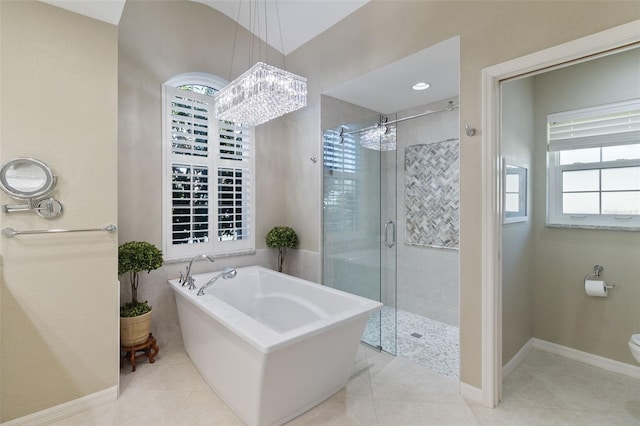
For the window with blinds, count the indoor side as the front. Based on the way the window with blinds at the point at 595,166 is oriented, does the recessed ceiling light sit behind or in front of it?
in front

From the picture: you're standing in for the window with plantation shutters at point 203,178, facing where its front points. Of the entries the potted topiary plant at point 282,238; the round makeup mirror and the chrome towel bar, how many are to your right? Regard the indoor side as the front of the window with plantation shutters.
2

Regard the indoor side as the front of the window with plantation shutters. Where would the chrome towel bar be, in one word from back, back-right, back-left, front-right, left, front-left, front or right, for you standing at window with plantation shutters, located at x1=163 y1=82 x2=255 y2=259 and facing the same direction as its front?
right

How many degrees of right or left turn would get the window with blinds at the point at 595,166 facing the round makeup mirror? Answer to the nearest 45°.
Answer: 0° — it already faces it

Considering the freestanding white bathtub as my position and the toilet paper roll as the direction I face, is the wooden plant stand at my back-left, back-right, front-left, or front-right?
back-left

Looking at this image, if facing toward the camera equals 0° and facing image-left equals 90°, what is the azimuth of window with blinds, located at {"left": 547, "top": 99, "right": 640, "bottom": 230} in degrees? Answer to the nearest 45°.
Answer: approximately 45°

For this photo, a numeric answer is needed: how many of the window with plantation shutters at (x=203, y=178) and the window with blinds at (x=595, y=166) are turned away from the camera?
0

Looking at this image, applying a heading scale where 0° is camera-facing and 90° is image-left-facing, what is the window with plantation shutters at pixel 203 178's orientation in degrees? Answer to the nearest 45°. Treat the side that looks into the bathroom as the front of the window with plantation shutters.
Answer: approximately 315°

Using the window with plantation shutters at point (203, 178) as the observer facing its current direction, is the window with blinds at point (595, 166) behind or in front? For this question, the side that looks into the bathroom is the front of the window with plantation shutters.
in front
